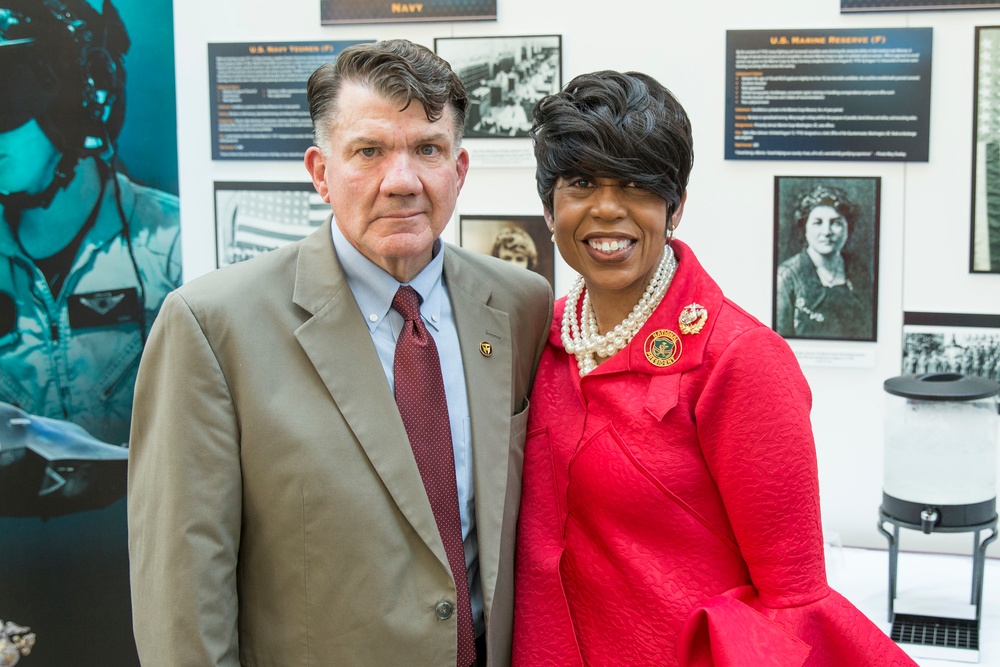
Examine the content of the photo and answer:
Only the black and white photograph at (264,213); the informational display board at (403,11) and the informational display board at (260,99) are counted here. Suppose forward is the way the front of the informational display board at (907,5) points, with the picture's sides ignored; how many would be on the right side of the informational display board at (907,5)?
3

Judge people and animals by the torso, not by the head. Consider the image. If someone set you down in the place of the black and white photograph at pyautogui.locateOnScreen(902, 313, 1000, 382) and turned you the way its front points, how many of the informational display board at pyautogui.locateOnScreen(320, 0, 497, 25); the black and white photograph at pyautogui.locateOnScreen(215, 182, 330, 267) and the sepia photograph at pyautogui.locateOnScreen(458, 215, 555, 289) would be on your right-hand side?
3

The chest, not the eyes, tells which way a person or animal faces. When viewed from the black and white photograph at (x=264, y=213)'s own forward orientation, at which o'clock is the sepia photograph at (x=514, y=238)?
the sepia photograph at (x=514, y=238) is roughly at 10 o'clock from the black and white photograph at (x=264, y=213).

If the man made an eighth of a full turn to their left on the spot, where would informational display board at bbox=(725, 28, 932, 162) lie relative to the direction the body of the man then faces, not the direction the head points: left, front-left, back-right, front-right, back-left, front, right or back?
front-left

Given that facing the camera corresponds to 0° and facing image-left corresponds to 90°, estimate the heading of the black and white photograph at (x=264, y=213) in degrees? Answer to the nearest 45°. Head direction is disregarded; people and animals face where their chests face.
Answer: approximately 0°

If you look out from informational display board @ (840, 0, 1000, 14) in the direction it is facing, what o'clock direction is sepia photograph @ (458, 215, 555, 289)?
The sepia photograph is roughly at 3 o'clock from the informational display board.

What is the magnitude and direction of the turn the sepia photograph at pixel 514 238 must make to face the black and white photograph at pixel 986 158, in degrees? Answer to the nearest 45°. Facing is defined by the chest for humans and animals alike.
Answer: approximately 90° to its left
